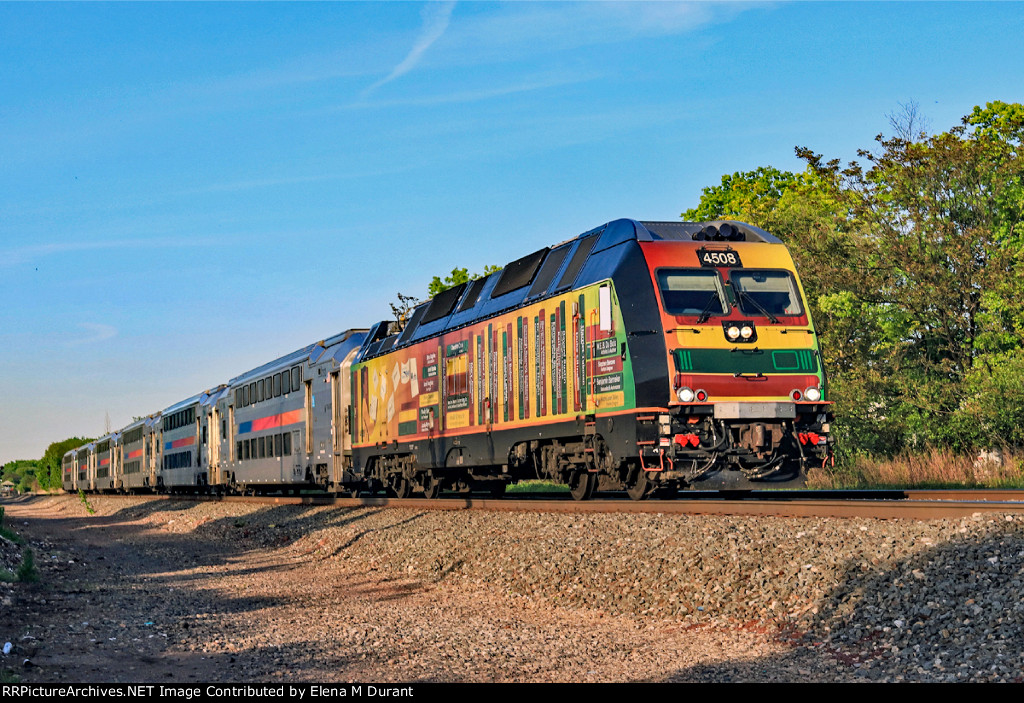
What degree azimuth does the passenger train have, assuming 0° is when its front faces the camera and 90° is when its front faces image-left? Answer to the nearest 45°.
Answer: approximately 315°
